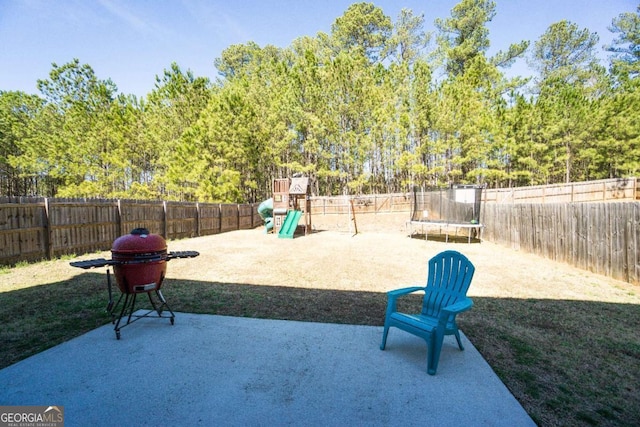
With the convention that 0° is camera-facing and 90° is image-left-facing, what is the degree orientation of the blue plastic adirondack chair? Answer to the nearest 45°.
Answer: approximately 45°

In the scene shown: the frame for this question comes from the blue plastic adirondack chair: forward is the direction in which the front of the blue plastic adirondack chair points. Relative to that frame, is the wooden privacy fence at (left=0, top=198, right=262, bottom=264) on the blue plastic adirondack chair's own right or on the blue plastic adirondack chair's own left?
on the blue plastic adirondack chair's own right

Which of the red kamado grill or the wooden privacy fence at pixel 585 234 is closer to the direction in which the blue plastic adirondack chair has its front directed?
the red kamado grill

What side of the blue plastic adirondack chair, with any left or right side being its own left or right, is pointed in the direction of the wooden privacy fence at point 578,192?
back

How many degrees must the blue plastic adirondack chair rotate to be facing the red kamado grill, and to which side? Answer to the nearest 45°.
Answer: approximately 45° to its right

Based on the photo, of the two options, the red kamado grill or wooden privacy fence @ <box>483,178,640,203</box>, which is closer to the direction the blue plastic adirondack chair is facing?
the red kamado grill

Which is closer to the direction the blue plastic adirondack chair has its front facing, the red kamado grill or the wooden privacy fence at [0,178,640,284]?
the red kamado grill

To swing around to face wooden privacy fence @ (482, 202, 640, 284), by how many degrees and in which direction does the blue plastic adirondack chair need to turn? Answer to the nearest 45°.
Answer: approximately 180°
